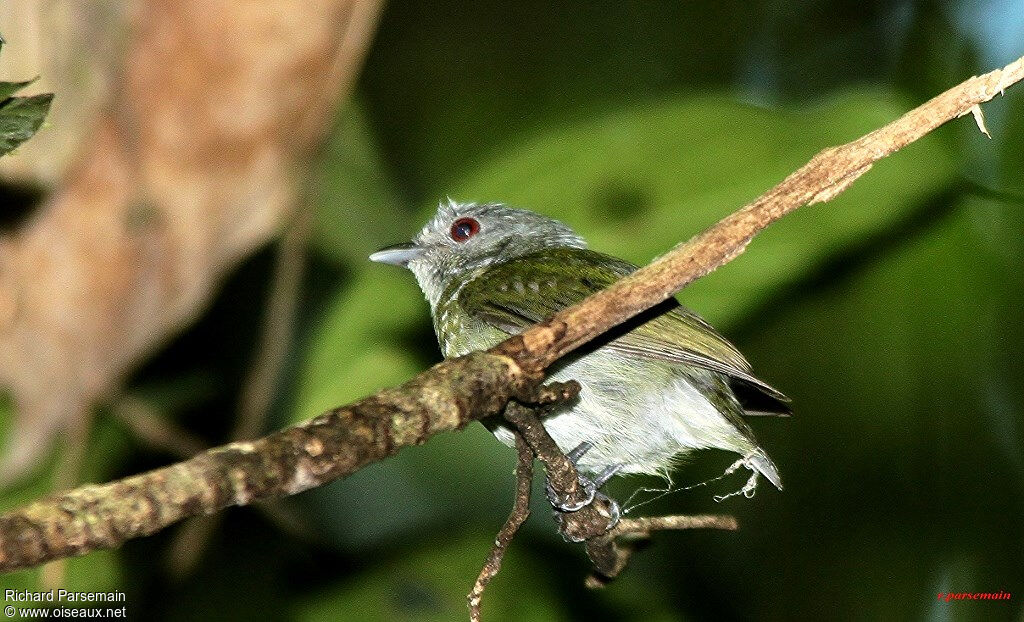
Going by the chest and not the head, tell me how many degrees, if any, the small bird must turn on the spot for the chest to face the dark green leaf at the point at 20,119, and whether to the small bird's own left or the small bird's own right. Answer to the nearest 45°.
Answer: approximately 45° to the small bird's own left

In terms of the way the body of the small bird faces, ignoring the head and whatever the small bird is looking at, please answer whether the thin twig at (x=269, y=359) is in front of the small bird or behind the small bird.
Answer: in front

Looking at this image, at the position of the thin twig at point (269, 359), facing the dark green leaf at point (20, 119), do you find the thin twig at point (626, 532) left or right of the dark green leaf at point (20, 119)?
left

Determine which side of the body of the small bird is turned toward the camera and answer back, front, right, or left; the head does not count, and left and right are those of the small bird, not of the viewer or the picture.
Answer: left

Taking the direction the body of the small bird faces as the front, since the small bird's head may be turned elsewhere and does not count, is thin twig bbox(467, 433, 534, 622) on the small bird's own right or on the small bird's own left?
on the small bird's own left
